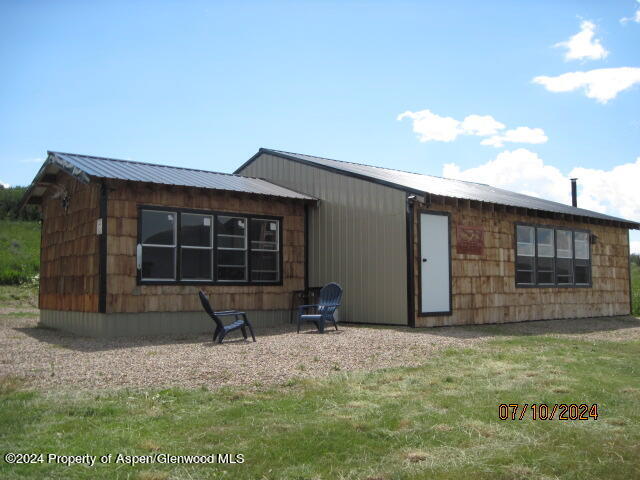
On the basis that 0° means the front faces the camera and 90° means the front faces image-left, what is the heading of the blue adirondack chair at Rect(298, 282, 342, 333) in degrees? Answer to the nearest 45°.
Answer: approximately 45°
